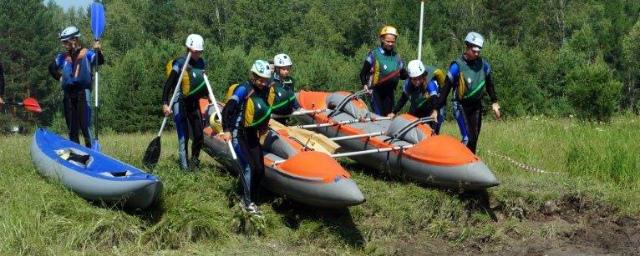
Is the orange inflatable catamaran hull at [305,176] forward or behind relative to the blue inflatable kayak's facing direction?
forward

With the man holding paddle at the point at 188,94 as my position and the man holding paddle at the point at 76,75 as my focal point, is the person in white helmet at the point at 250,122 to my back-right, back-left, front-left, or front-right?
back-left

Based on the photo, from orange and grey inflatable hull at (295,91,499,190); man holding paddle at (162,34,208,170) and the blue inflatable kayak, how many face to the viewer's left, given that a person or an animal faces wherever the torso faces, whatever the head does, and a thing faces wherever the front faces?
0

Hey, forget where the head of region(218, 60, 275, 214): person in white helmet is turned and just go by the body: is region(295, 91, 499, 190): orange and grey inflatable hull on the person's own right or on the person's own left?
on the person's own left

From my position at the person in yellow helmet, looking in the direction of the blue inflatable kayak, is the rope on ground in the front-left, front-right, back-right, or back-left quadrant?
back-left

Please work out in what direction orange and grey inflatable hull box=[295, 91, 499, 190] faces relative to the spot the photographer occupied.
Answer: facing the viewer and to the right of the viewer

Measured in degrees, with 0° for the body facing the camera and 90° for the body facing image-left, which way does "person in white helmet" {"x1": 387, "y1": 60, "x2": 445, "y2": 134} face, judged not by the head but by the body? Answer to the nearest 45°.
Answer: approximately 45°

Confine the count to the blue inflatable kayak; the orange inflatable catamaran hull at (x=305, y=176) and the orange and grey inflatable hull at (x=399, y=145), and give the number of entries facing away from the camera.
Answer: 0

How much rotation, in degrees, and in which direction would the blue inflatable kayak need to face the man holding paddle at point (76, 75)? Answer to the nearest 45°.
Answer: approximately 135° to its left

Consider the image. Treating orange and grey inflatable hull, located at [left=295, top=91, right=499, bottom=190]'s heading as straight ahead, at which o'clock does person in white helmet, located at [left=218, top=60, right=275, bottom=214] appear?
The person in white helmet is roughly at 3 o'clock from the orange and grey inflatable hull.

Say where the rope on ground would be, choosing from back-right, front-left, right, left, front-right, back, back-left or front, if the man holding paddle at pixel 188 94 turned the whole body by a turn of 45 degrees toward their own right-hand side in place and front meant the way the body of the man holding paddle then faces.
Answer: left

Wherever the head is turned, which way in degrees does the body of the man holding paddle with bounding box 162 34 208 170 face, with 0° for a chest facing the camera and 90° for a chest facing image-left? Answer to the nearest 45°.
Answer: approximately 315°

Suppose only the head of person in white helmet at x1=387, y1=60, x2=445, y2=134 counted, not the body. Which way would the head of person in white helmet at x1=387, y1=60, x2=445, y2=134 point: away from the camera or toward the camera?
toward the camera

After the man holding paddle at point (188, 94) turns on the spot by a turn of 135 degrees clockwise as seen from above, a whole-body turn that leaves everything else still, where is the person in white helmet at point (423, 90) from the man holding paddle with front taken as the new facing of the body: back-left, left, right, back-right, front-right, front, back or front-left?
back

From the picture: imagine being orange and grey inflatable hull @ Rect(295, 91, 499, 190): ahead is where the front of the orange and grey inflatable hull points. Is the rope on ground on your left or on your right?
on your left
